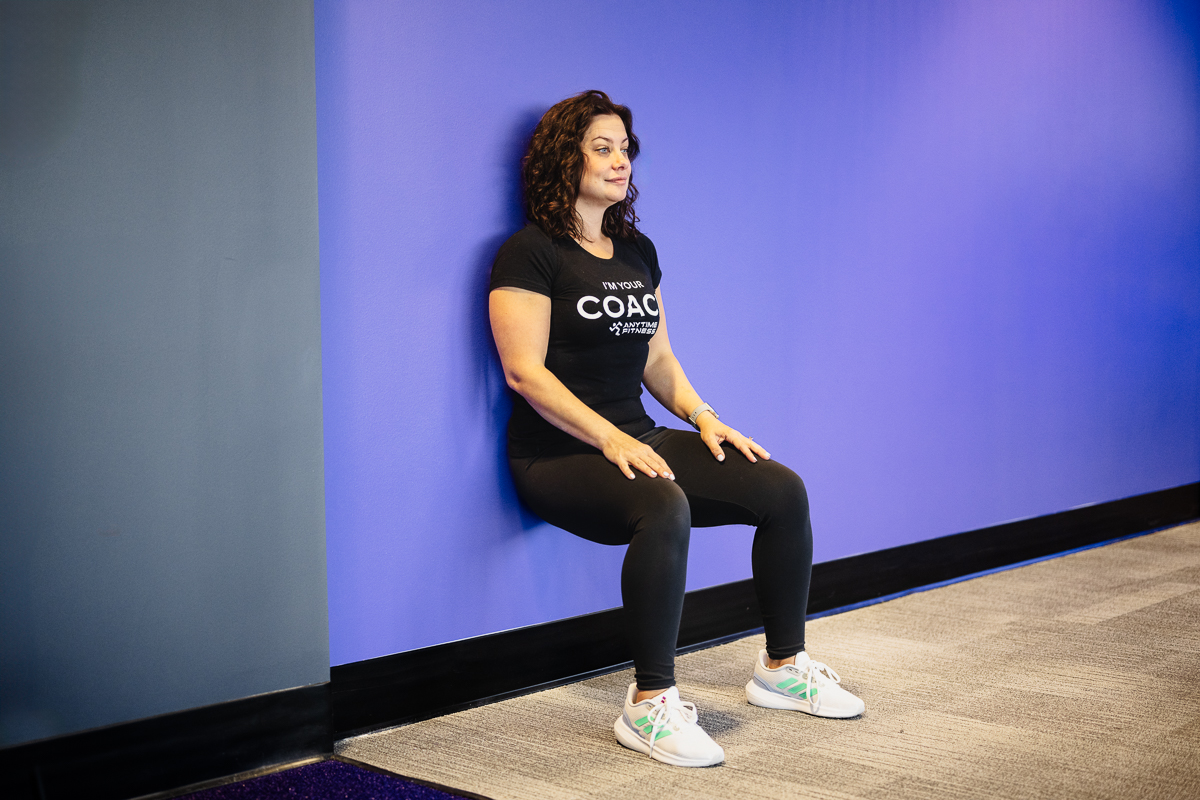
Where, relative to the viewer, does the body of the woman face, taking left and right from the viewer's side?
facing the viewer and to the right of the viewer
